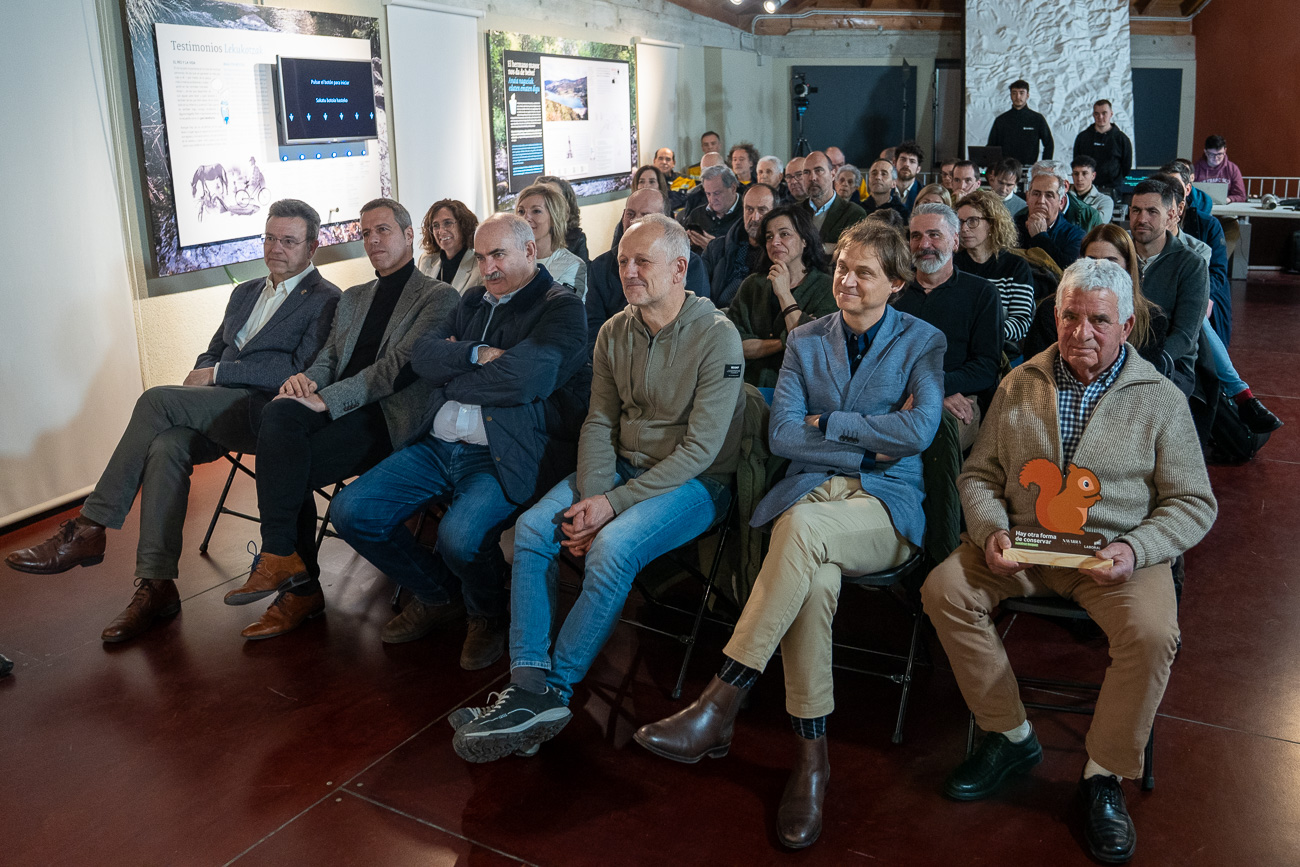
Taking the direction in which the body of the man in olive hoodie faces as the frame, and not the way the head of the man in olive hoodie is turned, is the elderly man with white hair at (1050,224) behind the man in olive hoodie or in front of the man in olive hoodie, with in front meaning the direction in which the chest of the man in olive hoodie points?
behind

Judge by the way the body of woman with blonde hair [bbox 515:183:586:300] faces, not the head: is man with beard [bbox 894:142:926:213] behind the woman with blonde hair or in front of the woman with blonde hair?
behind

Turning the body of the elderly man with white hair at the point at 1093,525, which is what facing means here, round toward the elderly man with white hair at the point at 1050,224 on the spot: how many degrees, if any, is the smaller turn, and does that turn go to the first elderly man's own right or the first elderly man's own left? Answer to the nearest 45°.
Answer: approximately 180°

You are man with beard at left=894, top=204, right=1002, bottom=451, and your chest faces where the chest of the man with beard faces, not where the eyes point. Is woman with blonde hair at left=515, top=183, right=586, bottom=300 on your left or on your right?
on your right

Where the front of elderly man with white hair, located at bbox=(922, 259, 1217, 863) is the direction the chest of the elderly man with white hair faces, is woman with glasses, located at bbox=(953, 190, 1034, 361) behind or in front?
behind

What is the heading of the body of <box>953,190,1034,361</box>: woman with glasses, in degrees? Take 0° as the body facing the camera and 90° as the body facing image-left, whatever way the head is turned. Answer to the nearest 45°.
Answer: approximately 45°

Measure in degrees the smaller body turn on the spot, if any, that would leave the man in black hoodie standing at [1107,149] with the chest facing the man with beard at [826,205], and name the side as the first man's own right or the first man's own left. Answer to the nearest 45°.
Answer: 0° — they already face them

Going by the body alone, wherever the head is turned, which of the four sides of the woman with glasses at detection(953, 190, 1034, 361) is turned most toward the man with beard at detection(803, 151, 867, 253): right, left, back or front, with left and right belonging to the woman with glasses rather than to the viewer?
right

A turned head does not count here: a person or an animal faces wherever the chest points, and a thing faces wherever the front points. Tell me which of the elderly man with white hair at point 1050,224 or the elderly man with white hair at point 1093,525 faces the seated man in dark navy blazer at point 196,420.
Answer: the elderly man with white hair at point 1050,224

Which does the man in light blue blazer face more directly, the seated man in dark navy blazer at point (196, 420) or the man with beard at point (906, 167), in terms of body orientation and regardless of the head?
the seated man in dark navy blazer

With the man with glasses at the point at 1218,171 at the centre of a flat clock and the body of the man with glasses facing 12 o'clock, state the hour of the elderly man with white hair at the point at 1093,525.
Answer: The elderly man with white hair is roughly at 12 o'clock from the man with glasses.

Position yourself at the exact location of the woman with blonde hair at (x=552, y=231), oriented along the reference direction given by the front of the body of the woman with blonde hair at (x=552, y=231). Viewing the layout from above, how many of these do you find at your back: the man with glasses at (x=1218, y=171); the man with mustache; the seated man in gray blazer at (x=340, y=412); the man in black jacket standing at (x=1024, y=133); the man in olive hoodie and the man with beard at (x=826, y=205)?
3

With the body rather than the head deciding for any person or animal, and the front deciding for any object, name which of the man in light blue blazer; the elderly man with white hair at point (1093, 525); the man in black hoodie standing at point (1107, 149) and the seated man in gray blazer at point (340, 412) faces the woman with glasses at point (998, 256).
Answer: the man in black hoodie standing
